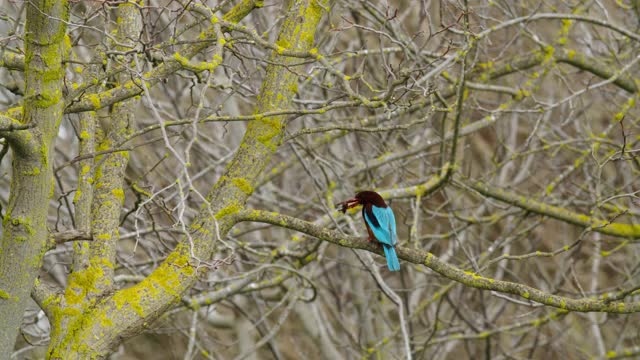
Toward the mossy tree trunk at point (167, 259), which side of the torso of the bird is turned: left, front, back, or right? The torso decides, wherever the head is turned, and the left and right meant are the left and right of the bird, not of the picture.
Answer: left

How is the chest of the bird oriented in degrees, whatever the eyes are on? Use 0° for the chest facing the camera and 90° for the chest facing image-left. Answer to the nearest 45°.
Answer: approximately 135°

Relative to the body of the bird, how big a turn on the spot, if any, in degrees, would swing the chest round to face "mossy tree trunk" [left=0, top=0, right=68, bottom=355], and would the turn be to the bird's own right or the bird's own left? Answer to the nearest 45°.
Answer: approximately 90° to the bird's own left

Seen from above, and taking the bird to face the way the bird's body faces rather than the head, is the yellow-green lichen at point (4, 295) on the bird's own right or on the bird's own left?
on the bird's own left
